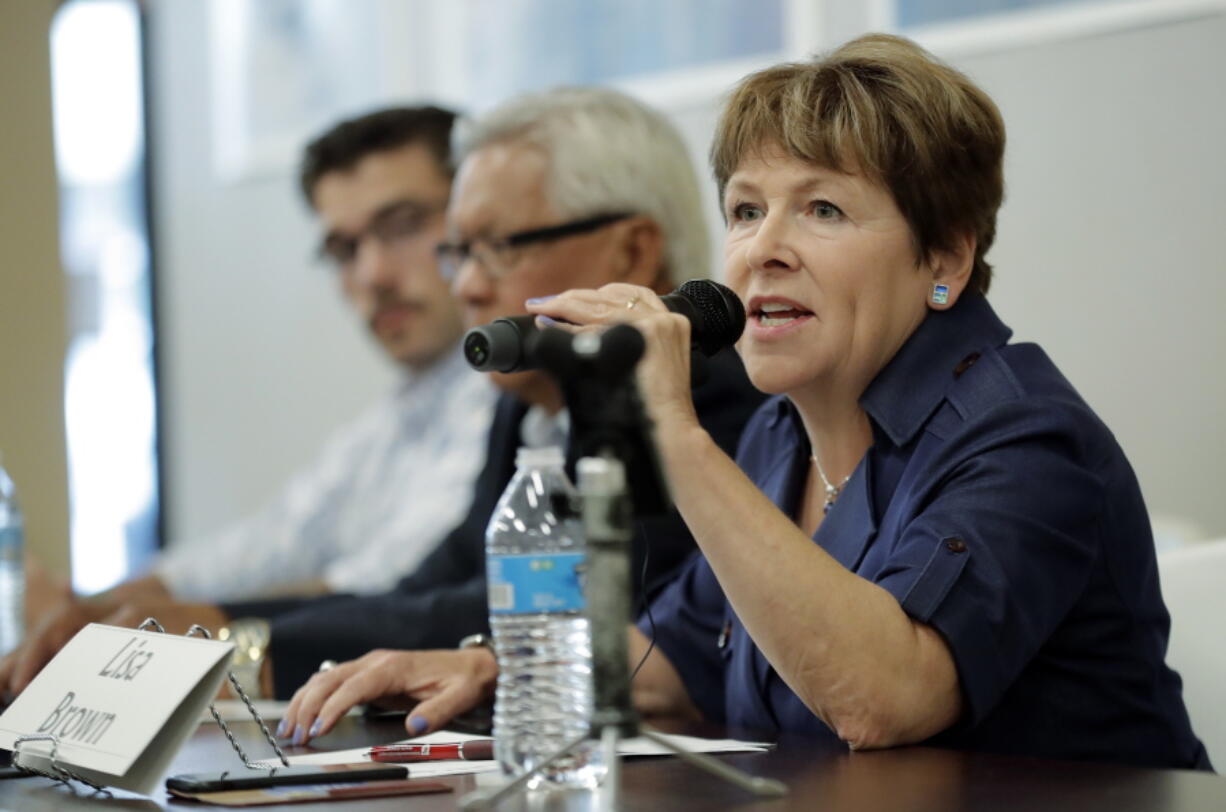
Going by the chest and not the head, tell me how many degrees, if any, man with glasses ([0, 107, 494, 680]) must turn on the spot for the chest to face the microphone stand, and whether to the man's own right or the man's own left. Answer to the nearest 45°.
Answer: approximately 45° to the man's own left

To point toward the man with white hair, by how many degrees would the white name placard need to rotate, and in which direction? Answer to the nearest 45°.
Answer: approximately 180°

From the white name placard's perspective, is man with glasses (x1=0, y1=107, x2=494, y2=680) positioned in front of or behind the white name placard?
behind

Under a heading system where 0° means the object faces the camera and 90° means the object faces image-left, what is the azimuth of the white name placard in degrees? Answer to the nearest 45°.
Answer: approximately 45°
